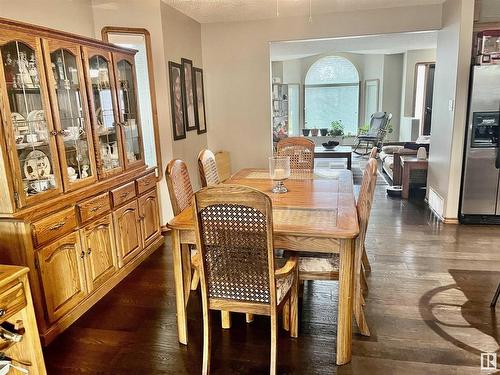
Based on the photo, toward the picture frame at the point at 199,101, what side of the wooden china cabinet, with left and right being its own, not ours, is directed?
left

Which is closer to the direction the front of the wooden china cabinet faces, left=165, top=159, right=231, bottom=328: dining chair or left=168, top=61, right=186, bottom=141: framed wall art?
the dining chair

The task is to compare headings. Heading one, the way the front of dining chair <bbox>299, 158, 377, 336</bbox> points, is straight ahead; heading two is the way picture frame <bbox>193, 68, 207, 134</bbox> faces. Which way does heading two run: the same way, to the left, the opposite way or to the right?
the opposite way

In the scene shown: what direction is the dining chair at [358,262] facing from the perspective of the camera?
to the viewer's left

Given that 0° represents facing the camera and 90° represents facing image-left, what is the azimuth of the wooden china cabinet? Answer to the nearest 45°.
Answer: approximately 315°

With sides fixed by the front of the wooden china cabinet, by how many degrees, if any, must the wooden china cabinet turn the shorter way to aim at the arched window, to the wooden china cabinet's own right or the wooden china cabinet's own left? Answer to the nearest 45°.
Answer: approximately 90° to the wooden china cabinet's own left

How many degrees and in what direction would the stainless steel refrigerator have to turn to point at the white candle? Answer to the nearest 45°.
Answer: approximately 45° to its right

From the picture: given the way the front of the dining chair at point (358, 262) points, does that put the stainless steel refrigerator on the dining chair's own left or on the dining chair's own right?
on the dining chair's own right

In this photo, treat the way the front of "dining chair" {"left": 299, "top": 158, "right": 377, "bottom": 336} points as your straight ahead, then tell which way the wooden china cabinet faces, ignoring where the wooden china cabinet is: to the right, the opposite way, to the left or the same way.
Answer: the opposite way

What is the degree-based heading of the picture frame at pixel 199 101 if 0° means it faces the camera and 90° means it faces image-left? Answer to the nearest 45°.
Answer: approximately 315°

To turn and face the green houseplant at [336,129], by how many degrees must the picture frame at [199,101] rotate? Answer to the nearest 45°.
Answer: approximately 90° to its left

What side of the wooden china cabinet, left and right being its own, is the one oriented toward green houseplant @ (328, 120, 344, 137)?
left
